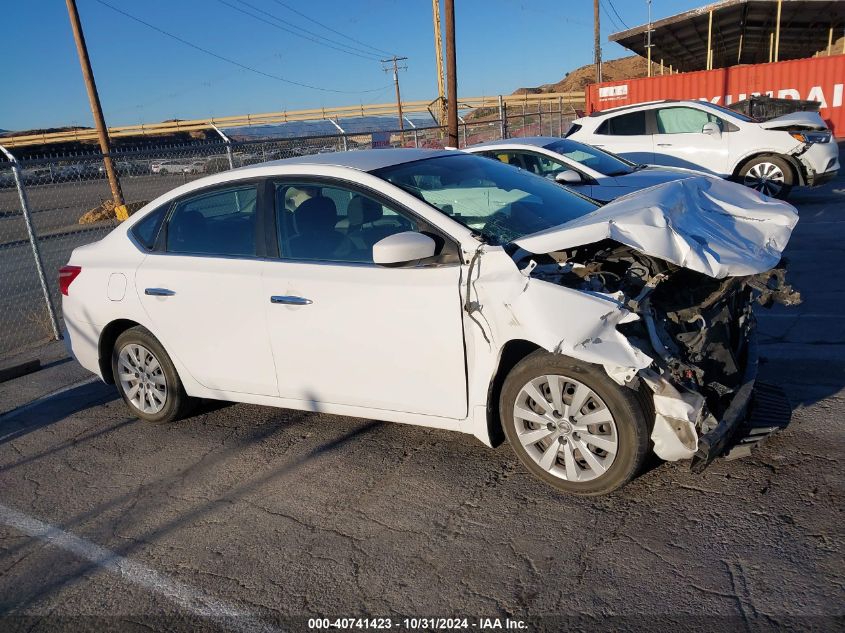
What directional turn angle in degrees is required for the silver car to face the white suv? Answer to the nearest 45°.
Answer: approximately 90° to its left

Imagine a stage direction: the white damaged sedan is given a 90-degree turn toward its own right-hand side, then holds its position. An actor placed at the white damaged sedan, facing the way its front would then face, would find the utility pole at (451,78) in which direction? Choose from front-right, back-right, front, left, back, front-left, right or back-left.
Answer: back-right

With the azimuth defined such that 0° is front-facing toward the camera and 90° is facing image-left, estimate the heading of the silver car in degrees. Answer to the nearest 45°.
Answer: approximately 315°

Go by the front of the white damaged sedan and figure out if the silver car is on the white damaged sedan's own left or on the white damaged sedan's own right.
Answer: on the white damaged sedan's own left

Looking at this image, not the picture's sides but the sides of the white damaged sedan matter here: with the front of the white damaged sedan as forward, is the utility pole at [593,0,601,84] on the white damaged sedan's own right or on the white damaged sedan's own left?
on the white damaged sedan's own left

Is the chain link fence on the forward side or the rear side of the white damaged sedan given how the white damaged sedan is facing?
on the rear side
